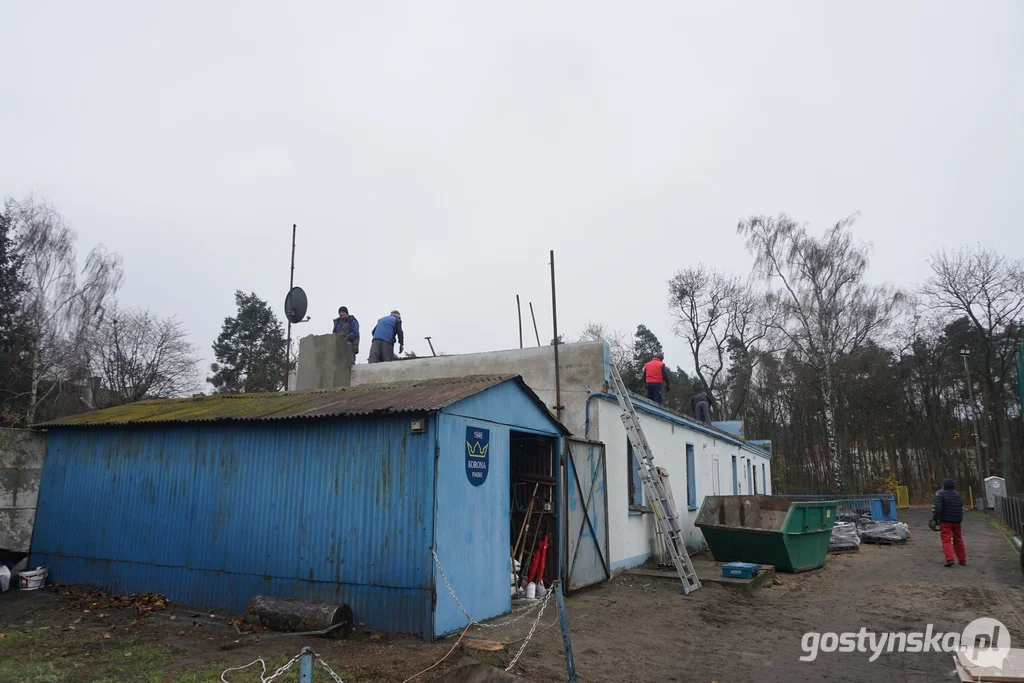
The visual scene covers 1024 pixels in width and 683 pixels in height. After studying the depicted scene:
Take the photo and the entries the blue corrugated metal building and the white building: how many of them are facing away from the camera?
0

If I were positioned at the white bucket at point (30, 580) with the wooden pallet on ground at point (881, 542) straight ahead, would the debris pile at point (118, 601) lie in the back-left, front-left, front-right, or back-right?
front-right

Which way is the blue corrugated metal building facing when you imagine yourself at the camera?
facing the viewer and to the right of the viewer

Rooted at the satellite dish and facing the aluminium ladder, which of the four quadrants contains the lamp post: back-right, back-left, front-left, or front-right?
front-left

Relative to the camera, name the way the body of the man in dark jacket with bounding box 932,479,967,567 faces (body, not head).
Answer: away from the camera

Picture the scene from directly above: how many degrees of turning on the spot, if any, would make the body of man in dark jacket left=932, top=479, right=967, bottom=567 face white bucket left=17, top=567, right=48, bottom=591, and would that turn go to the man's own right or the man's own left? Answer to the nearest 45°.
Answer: approximately 135° to the man's own left

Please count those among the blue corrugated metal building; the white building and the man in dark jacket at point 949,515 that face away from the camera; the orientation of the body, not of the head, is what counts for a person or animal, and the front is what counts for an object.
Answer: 1

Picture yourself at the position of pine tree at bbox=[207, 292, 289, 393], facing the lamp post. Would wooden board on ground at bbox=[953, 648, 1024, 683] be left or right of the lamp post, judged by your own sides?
right

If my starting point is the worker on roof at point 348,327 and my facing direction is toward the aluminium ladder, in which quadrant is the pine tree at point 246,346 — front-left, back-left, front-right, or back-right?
back-left

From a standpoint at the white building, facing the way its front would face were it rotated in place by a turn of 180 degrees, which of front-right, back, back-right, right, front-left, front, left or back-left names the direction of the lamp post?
right

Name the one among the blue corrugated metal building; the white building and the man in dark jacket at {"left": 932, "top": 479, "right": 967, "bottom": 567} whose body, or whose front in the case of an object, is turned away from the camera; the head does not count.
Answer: the man in dark jacket
